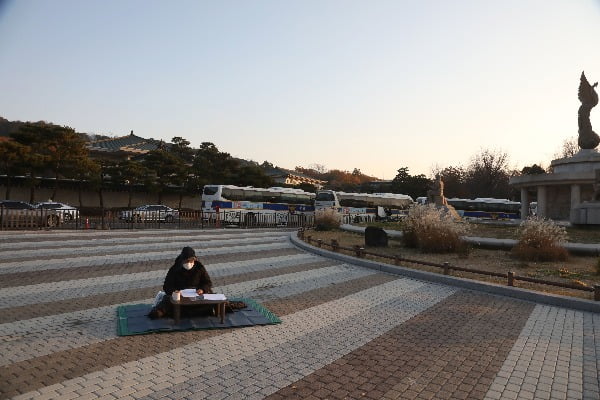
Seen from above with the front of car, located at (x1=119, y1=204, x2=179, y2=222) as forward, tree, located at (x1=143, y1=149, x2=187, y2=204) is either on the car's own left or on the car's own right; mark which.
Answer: on the car's own right

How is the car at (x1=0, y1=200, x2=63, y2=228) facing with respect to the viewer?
to the viewer's right

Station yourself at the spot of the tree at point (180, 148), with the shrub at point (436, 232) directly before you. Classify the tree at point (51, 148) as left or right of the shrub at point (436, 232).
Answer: right

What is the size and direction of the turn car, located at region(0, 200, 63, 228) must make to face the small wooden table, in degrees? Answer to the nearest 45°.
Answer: approximately 90° to its right

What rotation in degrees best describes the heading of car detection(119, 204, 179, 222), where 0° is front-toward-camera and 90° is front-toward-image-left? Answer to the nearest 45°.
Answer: approximately 90°

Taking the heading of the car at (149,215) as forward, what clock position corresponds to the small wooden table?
The small wooden table is roughly at 9 o'clock from the car.

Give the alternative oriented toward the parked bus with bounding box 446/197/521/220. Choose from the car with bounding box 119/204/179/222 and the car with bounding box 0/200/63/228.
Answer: the car with bounding box 0/200/63/228

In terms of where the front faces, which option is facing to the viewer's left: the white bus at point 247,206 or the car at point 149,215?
the car

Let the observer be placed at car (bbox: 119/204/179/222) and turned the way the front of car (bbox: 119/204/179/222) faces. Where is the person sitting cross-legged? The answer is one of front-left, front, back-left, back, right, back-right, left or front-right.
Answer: left
